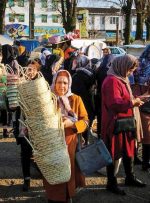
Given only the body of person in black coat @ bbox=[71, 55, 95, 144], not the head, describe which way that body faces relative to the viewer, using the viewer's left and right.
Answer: facing away from the viewer

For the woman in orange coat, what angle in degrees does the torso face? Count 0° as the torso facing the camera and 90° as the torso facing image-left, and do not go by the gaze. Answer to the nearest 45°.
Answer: approximately 45°

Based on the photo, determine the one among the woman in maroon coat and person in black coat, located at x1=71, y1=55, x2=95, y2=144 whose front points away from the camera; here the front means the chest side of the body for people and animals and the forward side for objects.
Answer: the person in black coat
